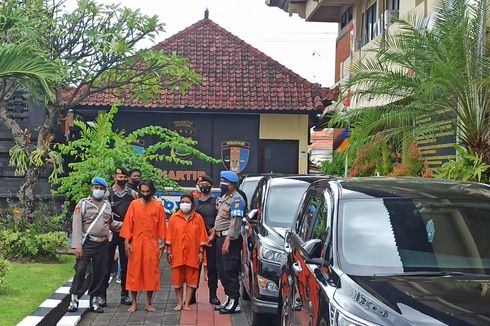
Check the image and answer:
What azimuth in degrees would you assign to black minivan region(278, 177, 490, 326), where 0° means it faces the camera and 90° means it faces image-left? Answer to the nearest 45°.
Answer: approximately 315°

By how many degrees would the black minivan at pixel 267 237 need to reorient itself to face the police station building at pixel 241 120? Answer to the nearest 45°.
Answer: approximately 180°

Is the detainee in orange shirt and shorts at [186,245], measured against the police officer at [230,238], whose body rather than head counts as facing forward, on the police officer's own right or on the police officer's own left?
on the police officer's own right

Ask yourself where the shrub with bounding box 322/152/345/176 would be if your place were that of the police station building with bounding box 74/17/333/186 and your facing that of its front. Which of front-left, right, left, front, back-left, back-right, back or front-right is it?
front-left

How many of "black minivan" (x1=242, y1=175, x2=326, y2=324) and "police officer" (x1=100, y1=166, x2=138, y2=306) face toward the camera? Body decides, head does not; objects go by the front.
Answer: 2

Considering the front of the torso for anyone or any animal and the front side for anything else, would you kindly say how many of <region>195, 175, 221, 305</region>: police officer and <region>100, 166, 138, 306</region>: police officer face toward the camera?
2

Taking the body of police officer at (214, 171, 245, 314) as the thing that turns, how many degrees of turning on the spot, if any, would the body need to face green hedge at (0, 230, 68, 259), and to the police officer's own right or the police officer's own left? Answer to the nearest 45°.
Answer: approximately 90° to the police officer's own right
